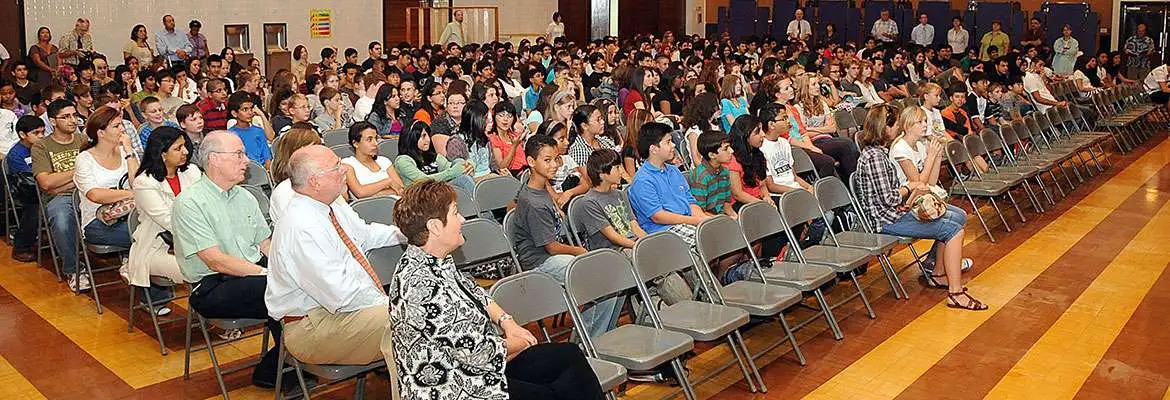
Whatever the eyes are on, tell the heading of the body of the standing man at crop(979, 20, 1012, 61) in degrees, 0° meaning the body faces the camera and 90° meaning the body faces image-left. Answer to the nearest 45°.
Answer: approximately 0°
